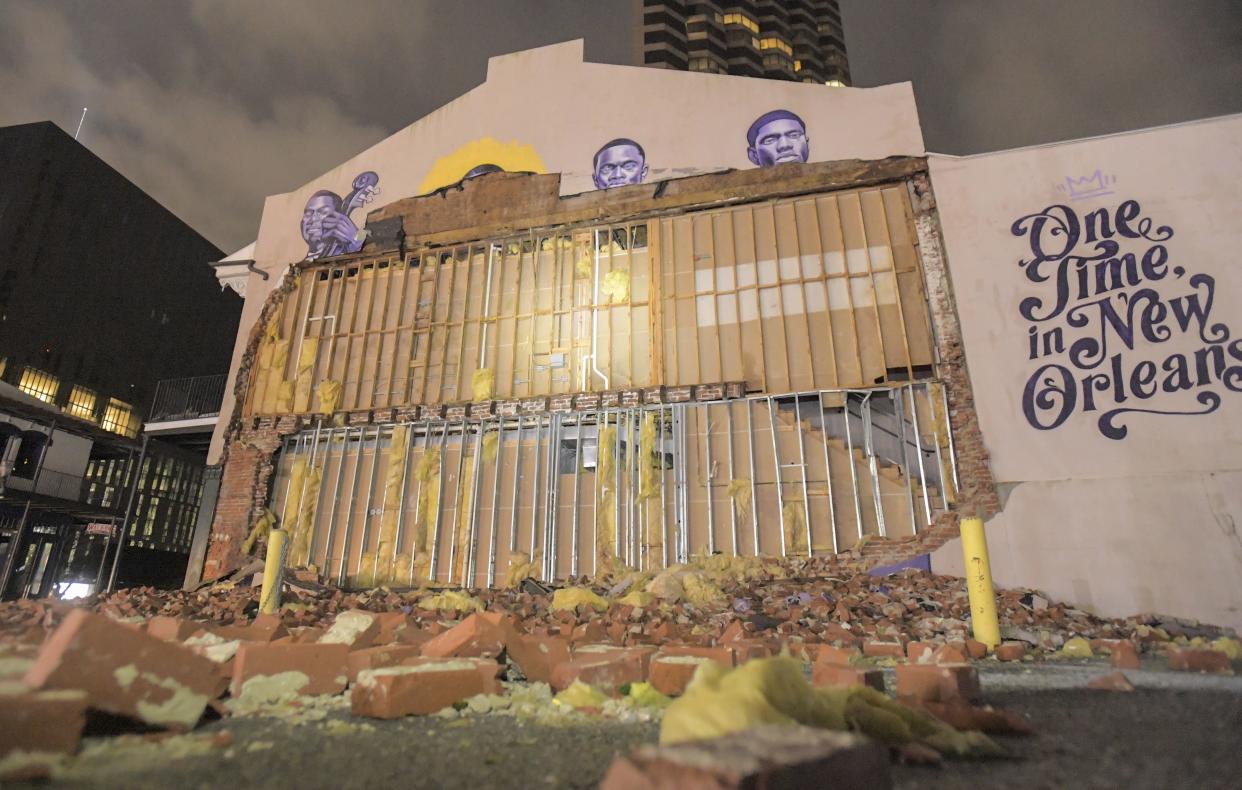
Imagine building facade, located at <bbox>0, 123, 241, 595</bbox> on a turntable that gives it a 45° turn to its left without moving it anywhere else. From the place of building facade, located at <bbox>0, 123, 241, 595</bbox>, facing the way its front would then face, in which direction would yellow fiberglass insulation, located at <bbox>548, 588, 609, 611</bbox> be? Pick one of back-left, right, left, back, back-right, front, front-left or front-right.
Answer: right

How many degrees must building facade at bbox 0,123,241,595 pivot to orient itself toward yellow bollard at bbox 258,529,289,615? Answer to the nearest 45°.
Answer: approximately 45° to its right

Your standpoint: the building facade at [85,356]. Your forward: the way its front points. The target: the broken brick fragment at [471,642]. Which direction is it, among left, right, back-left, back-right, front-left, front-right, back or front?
front-right

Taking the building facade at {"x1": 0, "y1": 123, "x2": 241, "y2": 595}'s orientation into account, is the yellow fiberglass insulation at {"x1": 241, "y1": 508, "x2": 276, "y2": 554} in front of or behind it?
in front

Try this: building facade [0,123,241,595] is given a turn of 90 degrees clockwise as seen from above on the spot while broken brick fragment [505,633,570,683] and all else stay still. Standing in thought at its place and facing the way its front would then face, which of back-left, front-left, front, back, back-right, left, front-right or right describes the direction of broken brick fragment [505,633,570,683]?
front-left

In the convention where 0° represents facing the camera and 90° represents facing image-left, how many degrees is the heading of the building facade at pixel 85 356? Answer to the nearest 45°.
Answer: approximately 315°

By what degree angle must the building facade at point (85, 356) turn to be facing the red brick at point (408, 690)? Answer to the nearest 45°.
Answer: approximately 45° to its right

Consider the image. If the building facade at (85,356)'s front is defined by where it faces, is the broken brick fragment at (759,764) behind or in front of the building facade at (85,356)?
in front

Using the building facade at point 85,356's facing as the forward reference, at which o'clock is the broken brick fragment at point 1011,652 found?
The broken brick fragment is roughly at 1 o'clock from the building facade.

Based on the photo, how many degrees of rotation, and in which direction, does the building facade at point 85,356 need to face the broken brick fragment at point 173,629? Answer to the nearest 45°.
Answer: approximately 45° to its right
